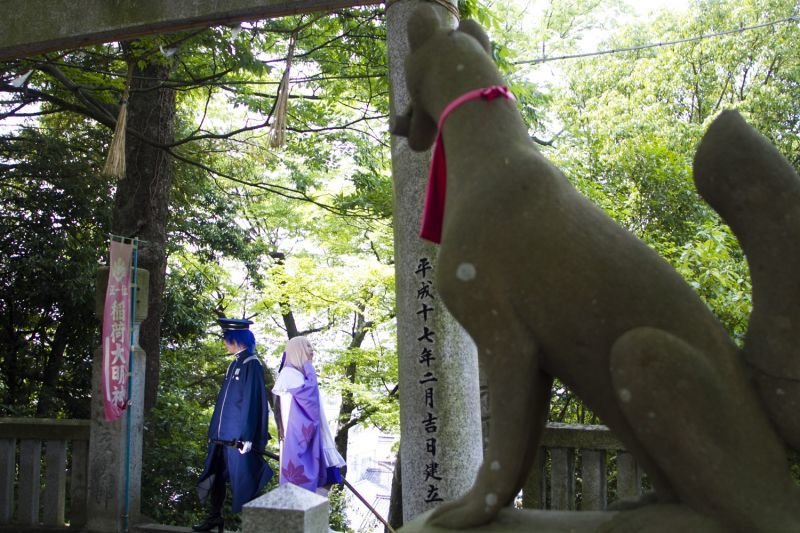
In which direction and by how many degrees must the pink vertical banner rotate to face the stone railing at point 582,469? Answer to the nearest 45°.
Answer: approximately 45° to its left

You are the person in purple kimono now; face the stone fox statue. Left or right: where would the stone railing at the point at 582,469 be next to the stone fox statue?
left

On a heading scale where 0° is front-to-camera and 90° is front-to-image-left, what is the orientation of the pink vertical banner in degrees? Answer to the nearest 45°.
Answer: approximately 0°

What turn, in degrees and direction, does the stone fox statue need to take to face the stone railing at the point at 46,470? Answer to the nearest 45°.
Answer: approximately 45° to its right

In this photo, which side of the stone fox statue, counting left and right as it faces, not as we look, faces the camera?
left

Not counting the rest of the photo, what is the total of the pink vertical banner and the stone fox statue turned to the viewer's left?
1

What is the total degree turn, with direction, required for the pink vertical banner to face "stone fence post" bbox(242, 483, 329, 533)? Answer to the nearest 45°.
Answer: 0° — it already faces it

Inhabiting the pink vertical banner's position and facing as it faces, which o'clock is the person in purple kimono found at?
The person in purple kimono is roughly at 10 o'clock from the pink vertical banner.
